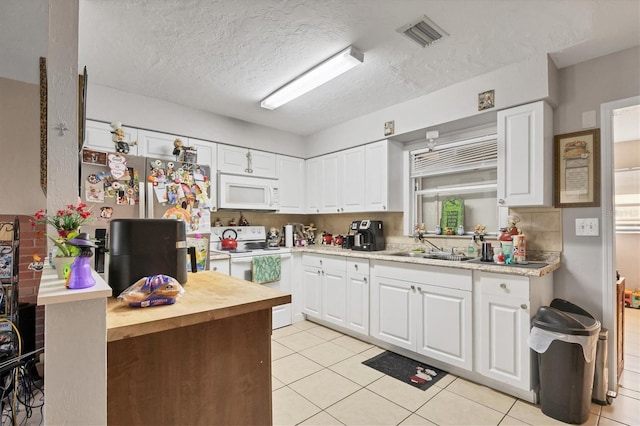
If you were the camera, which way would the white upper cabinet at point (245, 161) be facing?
facing the viewer and to the right of the viewer

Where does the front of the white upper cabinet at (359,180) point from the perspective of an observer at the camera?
facing the viewer and to the left of the viewer

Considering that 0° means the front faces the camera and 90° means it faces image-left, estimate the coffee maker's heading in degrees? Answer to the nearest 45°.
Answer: approximately 45°

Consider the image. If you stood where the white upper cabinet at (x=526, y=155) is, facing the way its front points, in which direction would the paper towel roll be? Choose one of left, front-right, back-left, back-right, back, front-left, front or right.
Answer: front-right

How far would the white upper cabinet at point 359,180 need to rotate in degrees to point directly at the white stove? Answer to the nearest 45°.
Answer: approximately 45° to its right

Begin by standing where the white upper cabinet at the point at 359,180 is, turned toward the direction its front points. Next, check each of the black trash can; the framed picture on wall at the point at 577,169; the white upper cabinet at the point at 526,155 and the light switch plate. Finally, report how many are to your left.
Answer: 4

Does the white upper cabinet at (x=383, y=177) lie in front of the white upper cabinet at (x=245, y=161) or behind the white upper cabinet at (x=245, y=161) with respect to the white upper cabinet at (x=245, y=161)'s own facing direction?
in front

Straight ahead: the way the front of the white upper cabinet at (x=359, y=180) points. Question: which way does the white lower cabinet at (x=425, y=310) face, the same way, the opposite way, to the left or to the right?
the same way

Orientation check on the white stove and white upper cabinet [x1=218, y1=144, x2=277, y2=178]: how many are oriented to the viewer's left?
0

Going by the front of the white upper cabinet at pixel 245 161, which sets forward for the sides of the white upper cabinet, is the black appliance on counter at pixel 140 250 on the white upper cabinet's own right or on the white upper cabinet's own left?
on the white upper cabinet's own right

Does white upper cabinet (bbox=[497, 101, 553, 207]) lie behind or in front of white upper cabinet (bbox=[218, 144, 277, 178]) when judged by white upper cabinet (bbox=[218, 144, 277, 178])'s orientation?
in front

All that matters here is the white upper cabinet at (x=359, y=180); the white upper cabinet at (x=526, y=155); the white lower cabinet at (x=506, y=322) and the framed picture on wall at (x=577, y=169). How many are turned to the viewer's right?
0

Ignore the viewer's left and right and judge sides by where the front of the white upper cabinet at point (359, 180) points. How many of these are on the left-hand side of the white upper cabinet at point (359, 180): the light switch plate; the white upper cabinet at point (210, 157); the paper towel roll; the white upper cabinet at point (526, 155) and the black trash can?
3

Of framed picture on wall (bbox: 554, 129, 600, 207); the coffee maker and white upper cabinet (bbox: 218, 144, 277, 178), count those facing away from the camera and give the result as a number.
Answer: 0

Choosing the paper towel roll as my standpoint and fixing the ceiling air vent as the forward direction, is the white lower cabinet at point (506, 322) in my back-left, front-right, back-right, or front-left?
front-left
